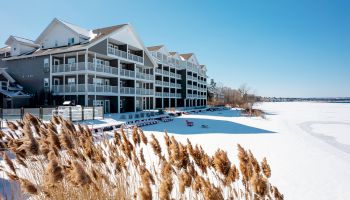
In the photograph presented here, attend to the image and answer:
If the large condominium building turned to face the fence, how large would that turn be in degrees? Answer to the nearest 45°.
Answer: approximately 45° to its right

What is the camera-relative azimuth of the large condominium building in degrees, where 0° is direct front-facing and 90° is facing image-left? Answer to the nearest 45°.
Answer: approximately 315°
